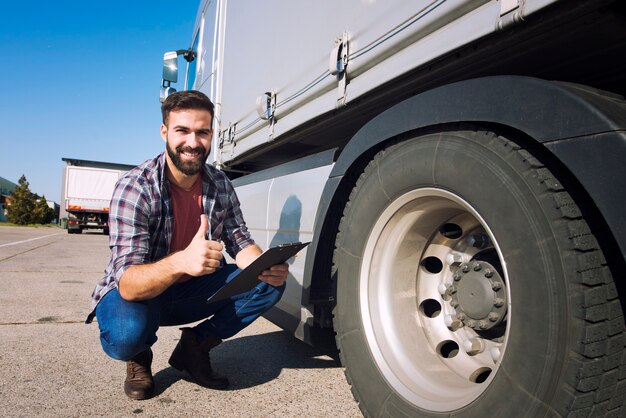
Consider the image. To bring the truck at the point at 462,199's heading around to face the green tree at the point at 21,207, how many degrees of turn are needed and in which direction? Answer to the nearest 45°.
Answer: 0° — it already faces it

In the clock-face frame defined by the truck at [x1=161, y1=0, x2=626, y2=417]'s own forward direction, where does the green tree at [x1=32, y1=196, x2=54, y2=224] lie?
The green tree is roughly at 12 o'clock from the truck.

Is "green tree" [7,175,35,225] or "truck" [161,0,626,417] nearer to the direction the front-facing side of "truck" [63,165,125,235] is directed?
the green tree

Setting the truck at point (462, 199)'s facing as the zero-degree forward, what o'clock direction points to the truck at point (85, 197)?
the truck at point (85, 197) is roughly at 12 o'clock from the truck at point (462, 199).

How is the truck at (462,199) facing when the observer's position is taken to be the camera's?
facing away from the viewer and to the left of the viewer

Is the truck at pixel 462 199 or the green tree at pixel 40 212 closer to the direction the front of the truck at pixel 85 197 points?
the green tree
